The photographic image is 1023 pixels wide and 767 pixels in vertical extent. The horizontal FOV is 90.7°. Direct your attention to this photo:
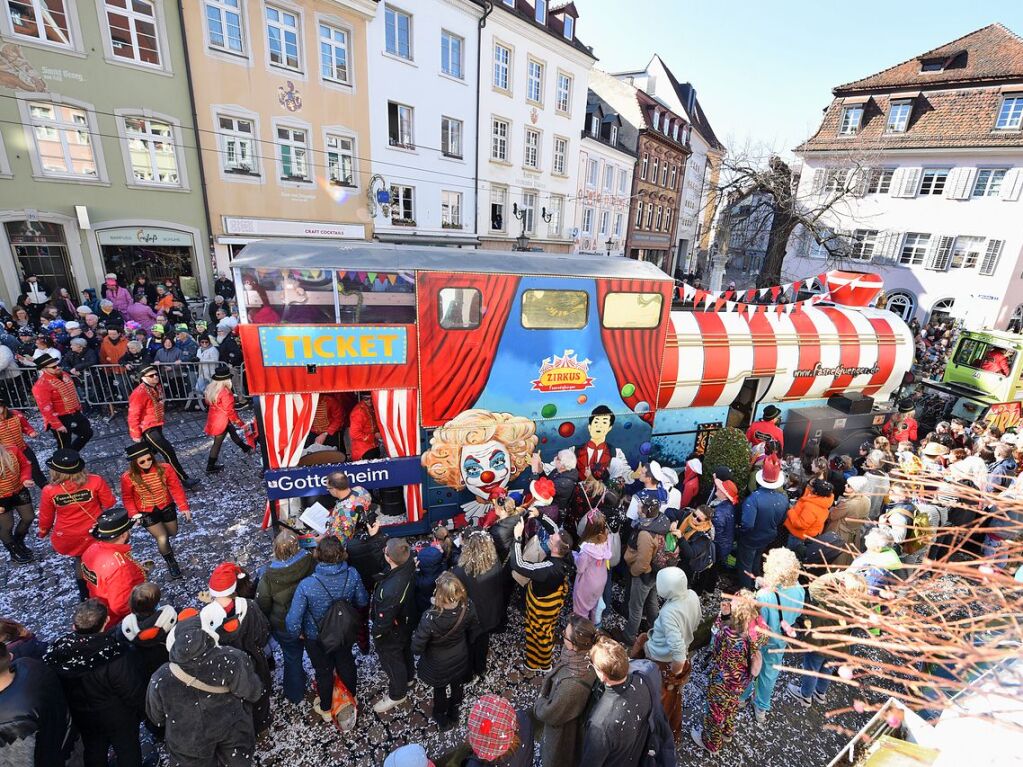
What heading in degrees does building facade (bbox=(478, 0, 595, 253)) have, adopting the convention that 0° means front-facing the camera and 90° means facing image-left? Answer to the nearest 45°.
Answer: approximately 315°

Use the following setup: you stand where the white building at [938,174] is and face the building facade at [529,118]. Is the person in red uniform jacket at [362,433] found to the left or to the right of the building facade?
left

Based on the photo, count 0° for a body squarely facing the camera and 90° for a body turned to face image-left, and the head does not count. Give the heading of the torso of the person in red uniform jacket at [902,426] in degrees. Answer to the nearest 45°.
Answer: approximately 45°

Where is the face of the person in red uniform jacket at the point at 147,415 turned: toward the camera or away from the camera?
toward the camera

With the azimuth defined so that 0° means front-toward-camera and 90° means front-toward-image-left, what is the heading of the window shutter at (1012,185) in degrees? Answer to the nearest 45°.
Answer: approximately 45°

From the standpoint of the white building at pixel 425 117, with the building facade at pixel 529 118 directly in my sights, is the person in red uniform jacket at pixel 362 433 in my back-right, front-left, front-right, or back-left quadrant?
back-right

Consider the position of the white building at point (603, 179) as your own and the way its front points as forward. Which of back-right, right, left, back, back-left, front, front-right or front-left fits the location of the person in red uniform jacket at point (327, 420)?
front-right

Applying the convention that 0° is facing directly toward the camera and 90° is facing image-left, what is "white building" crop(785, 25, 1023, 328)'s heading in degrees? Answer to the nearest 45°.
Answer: approximately 45°

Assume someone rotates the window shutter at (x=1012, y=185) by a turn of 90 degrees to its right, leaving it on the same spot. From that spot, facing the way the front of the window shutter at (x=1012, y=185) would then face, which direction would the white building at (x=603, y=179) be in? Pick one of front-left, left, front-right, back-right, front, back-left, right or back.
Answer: front-left

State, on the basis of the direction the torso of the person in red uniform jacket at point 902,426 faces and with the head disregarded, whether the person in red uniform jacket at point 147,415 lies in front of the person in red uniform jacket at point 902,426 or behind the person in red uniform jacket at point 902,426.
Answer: in front

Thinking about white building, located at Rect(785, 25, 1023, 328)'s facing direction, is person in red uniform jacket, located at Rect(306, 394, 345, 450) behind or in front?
in front

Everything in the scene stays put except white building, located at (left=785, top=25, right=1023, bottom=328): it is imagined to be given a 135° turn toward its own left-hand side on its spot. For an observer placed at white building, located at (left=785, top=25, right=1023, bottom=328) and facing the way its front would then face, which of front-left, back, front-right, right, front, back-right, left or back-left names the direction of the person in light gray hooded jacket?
right

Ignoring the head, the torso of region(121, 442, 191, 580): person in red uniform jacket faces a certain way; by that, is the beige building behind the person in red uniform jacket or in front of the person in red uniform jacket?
behind

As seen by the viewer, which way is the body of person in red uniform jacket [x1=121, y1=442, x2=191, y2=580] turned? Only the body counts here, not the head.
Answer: toward the camera

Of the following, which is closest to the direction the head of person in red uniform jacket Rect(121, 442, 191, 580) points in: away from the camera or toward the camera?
toward the camera

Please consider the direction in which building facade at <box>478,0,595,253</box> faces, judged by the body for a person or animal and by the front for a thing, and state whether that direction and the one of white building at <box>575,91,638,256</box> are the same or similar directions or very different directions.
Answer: same or similar directions
